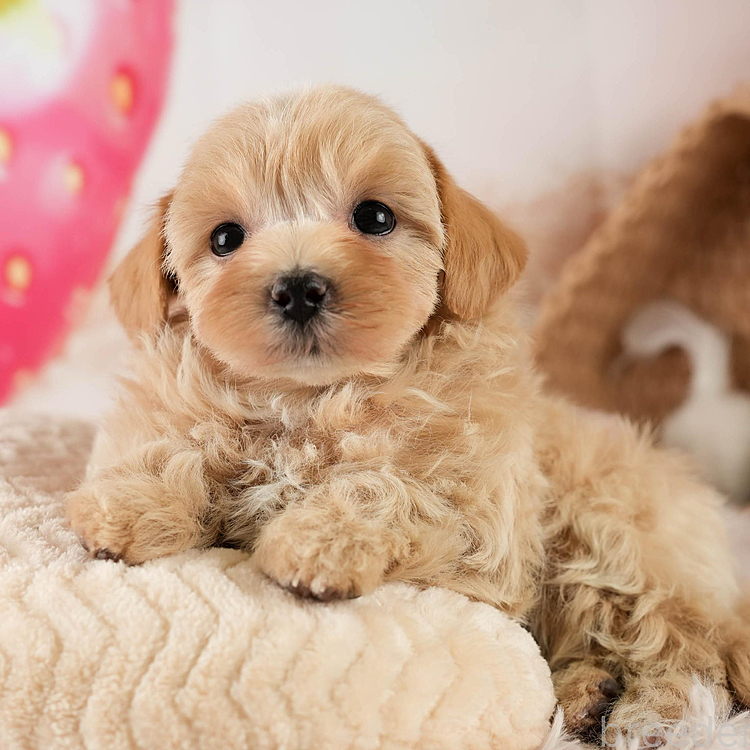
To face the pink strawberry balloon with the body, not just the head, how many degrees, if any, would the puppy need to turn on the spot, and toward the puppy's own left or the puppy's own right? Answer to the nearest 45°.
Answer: approximately 90° to the puppy's own right

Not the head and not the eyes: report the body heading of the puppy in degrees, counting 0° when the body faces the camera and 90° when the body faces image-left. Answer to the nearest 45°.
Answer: approximately 45°
